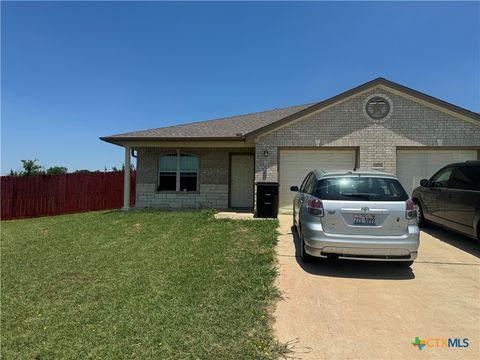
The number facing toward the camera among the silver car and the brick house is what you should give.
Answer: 1

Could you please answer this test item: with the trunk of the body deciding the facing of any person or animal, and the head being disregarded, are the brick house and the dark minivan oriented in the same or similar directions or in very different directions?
very different directions

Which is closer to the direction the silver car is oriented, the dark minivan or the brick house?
the brick house

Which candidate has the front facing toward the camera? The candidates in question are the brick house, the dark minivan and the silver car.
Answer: the brick house

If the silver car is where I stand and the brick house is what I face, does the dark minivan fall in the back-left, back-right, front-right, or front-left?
front-right

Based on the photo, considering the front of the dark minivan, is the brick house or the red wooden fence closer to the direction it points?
the brick house

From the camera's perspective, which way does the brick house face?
toward the camera

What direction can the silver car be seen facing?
away from the camera

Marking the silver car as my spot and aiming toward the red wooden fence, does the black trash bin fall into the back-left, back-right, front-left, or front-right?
front-right

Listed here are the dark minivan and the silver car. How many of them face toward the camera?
0

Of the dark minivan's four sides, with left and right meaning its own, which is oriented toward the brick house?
front

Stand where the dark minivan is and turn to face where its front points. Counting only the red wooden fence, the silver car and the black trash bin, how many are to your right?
0

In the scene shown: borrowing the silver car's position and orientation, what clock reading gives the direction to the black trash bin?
The black trash bin is roughly at 11 o'clock from the silver car.

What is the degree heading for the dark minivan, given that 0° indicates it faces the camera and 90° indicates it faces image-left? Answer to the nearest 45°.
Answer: approximately 135°

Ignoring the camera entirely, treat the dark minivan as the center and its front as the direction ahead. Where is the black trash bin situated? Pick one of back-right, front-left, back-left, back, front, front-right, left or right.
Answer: front-left

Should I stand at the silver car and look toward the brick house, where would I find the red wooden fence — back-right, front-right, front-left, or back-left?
front-left

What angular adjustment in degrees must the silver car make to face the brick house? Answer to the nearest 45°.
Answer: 0° — it already faces it

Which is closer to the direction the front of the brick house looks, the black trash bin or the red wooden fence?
the black trash bin

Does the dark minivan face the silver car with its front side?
no

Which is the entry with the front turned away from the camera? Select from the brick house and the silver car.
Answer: the silver car
